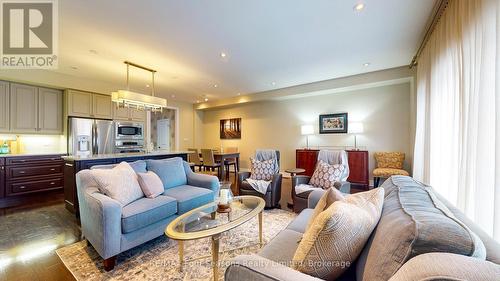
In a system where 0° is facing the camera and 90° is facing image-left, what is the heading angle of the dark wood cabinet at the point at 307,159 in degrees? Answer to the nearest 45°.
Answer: approximately 0°

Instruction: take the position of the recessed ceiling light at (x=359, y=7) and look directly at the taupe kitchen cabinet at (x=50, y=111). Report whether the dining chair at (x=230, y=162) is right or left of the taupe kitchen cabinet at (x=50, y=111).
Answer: right

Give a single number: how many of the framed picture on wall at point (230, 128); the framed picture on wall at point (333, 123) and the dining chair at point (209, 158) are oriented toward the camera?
2

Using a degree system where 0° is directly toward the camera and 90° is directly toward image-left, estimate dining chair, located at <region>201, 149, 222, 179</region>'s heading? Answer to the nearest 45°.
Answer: approximately 225°

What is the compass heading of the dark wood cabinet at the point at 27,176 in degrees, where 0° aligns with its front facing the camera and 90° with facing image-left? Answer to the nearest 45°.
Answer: approximately 315°

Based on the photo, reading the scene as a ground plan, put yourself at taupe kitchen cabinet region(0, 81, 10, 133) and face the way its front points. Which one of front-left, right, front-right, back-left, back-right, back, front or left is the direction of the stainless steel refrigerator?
front-left

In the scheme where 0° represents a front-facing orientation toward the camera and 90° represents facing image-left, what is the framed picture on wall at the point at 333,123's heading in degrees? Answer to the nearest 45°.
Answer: approximately 0°

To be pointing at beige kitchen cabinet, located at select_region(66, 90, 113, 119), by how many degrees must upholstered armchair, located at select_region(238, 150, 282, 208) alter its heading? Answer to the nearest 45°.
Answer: approximately 45° to its right

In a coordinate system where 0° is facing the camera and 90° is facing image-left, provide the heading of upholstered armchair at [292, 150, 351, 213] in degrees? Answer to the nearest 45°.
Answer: approximately 45°

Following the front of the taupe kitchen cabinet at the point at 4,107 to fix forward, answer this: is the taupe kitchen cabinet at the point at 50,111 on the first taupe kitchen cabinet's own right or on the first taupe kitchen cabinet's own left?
on the first taupe kitchen cabinet's own left

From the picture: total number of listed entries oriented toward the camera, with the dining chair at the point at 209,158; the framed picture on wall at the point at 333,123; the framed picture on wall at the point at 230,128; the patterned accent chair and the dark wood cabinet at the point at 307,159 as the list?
4
